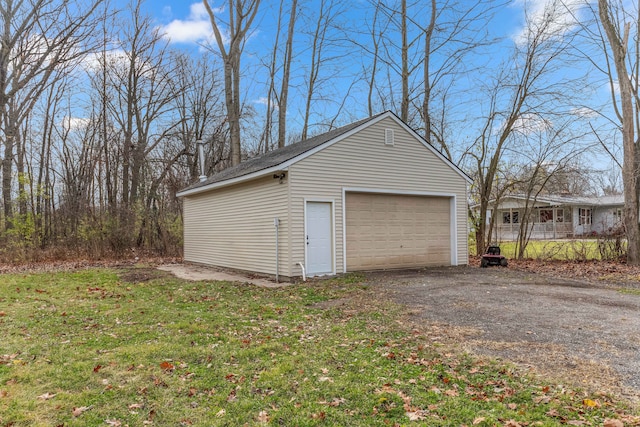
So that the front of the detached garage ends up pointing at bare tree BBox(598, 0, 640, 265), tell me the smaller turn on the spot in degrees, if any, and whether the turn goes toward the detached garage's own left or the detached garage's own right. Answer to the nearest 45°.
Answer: approximately 45° to the detached garage's own left

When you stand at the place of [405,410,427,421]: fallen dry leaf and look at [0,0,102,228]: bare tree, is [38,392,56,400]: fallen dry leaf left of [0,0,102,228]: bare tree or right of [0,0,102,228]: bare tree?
left

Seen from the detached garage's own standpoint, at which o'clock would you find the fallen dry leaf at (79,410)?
The fallen dry leaf is roughly at 2 o'clock from the detached garage.

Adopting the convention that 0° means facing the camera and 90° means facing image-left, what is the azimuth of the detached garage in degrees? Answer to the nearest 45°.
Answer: approximately 315°

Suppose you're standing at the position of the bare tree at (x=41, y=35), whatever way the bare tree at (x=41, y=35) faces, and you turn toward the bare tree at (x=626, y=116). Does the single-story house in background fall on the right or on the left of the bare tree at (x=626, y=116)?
left

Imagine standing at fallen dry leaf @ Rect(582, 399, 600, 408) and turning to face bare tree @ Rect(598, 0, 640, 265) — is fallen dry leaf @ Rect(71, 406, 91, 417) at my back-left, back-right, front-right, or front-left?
back-left

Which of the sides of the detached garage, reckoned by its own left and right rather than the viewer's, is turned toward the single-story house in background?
left

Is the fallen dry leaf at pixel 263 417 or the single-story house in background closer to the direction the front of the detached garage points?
the fallen dry leaf

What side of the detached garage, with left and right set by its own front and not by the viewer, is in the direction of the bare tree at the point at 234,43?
back

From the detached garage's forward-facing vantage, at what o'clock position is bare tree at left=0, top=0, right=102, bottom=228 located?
The bare tree is roughly at 5 o'clock from the detached garage.

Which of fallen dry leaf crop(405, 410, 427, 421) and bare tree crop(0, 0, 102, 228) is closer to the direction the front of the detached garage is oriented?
the fallen dry leaf

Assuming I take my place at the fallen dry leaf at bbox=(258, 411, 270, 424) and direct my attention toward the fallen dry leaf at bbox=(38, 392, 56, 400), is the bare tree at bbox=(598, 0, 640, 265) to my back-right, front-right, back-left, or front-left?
back-right

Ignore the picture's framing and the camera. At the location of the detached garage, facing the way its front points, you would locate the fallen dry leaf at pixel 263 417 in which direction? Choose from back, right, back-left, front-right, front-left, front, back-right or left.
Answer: front-right

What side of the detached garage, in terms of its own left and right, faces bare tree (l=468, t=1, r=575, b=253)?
left

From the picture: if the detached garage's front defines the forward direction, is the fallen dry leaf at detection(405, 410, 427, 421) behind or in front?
in front
